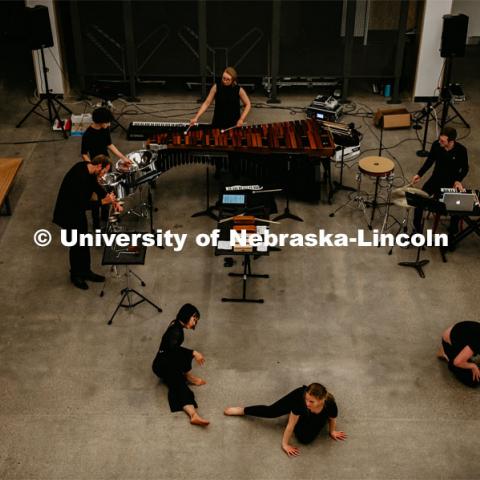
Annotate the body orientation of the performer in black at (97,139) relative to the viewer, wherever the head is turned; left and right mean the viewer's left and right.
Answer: facing the viewer and to the right of the viewer

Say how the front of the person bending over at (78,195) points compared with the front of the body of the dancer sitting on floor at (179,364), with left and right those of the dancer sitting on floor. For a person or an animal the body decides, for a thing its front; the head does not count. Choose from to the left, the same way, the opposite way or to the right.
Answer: the same way

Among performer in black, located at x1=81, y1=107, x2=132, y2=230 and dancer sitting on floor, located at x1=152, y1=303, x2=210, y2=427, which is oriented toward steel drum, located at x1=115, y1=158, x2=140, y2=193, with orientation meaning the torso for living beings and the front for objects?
the performer in black

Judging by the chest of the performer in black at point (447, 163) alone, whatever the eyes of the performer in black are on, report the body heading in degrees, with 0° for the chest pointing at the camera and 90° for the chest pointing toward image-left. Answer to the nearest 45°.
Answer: approximately 45°

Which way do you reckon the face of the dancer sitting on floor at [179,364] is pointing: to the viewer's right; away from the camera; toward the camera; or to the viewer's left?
to the viewer's right

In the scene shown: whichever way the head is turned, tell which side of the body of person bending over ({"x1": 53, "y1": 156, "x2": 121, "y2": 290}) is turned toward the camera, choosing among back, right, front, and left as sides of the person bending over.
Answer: right

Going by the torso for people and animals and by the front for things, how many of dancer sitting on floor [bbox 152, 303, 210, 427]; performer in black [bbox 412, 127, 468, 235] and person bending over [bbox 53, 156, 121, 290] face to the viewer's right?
2

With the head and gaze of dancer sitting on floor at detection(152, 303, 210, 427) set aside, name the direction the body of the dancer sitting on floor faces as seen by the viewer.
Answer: to the viewer's right

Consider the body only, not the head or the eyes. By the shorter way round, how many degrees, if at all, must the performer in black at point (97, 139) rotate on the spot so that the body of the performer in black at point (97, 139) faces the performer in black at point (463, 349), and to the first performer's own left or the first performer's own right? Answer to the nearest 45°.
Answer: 0° — they already face them
